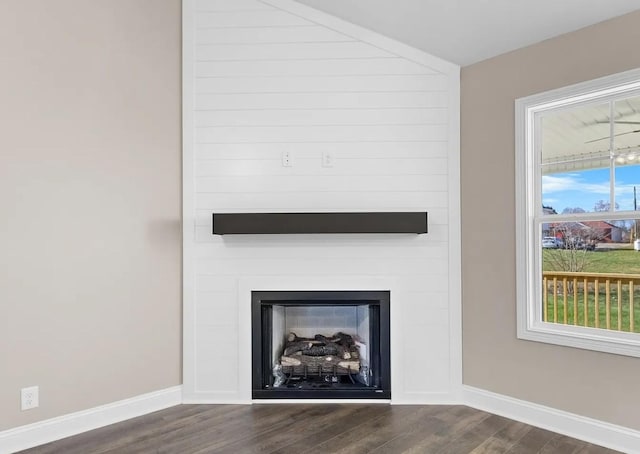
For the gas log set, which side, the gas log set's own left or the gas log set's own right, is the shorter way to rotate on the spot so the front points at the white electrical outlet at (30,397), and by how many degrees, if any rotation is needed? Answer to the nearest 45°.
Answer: approximately 45° to the gas log set's own right

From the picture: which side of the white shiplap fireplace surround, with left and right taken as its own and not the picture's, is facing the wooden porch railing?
left

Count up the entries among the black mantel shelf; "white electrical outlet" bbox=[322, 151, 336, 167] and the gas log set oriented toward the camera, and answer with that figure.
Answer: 3

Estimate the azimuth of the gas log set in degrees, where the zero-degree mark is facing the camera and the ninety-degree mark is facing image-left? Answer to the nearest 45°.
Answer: approximately 0°

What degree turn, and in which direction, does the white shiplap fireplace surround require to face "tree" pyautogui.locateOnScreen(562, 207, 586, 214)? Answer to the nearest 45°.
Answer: approximately 90° to its left

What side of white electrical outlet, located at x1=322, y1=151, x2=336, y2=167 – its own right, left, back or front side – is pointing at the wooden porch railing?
left
